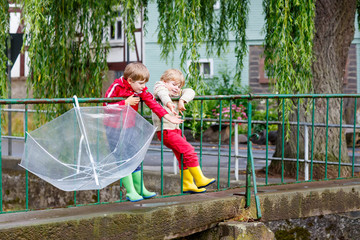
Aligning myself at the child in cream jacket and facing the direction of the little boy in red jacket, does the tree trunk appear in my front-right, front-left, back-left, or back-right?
back-right

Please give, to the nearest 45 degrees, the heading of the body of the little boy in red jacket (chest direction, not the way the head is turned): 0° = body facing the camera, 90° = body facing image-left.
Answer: approximately 315°

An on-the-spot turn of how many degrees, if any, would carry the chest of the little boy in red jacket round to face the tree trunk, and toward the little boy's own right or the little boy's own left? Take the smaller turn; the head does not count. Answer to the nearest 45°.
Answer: approximately 90° to the little boy's own left

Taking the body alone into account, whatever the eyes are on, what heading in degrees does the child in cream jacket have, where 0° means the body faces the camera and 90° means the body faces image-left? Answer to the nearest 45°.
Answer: approximately 315°

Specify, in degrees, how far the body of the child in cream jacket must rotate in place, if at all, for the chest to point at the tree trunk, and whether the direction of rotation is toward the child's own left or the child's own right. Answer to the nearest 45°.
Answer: approximately 90° to the child's own left
